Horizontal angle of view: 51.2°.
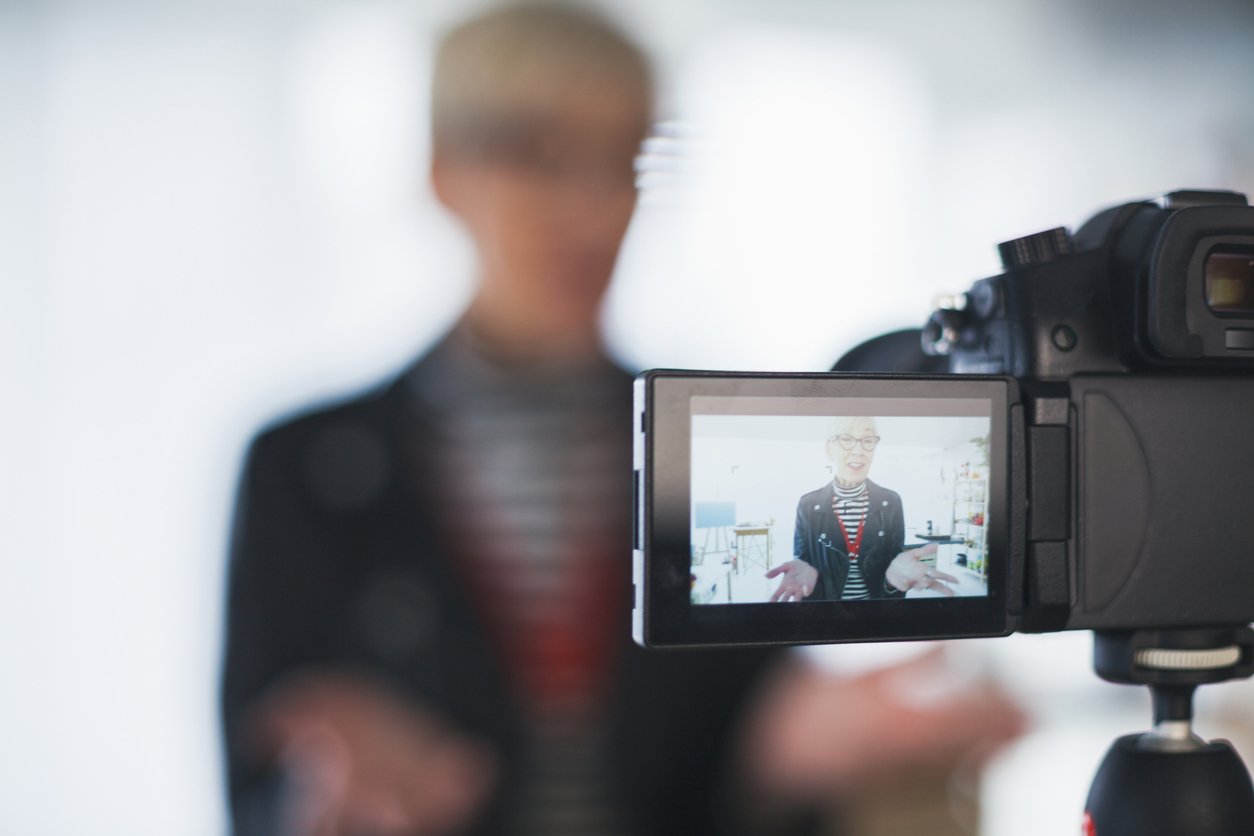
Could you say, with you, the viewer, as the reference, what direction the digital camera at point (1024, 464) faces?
facing away from the viewer
